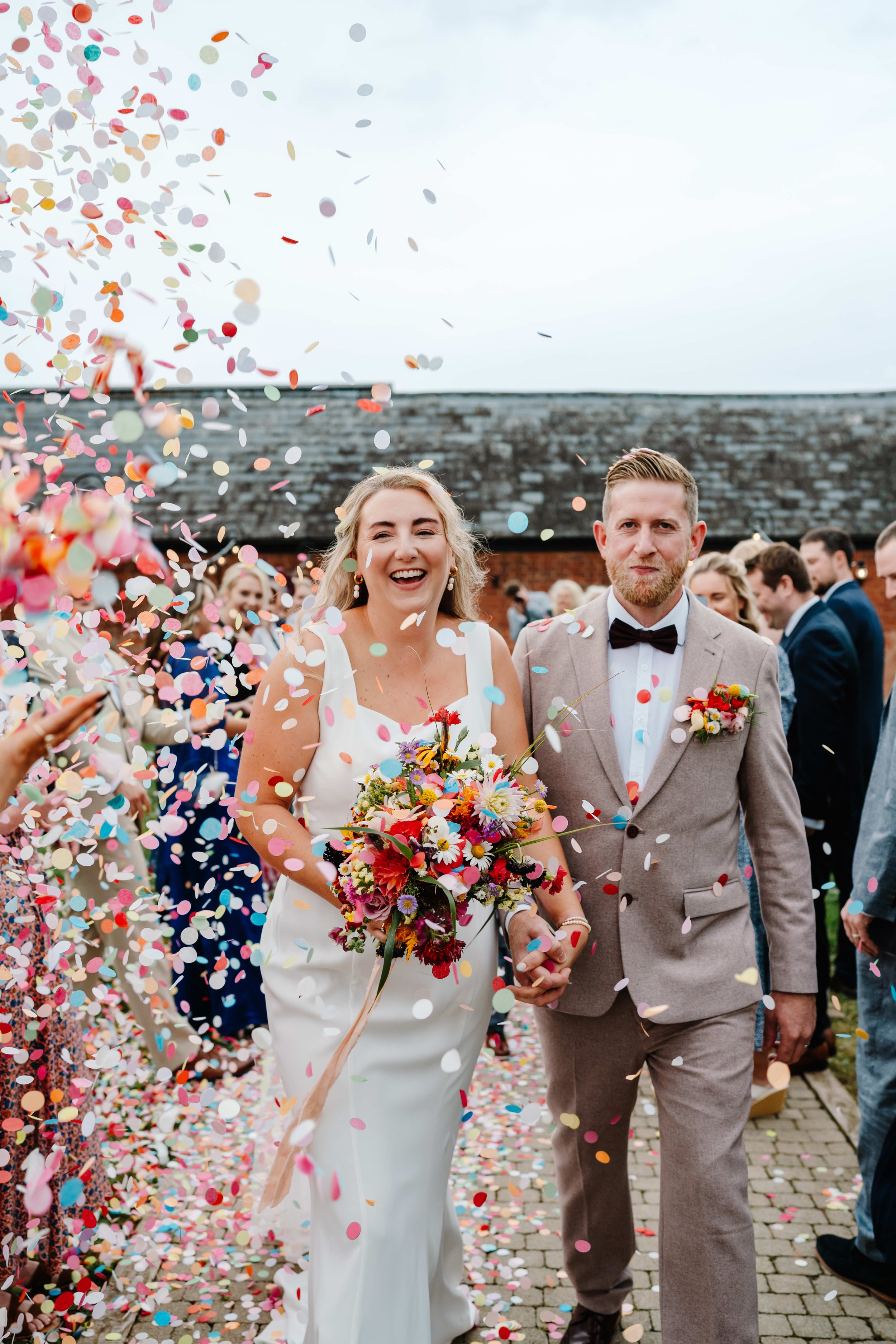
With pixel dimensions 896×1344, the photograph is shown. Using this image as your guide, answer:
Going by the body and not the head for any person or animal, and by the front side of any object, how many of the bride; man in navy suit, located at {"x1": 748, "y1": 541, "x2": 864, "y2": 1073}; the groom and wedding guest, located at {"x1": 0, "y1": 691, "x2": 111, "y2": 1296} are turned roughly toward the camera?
2

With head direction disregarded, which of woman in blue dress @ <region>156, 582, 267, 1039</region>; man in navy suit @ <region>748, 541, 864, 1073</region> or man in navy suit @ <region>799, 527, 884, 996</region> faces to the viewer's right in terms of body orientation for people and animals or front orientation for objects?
the woman in blue dress

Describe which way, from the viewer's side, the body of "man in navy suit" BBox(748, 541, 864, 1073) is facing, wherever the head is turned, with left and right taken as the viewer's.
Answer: facing to the left of the viewer

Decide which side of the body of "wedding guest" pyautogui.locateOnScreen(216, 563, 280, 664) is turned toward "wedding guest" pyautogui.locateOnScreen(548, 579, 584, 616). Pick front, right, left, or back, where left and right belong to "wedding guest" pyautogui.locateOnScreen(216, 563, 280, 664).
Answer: left

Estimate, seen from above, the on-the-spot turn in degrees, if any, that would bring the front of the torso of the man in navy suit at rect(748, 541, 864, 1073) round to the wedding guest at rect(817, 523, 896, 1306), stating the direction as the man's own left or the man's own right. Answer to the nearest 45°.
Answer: approximately 90° to the man's own left

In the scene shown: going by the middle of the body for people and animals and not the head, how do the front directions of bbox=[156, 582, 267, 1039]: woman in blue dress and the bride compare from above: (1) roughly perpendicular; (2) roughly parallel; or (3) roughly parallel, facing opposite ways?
roughly perpendicular

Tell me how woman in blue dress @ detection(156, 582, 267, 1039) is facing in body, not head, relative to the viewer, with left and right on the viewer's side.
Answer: facing to the right of the viewer

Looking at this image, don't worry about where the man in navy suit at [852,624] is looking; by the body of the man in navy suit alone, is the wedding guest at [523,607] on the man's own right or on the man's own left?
on the man's own right

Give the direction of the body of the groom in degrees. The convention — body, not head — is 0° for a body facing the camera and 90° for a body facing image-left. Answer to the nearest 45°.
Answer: approximately 0°

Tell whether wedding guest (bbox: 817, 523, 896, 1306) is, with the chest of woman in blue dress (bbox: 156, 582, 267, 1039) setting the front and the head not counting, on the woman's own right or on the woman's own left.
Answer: on the woman's own right

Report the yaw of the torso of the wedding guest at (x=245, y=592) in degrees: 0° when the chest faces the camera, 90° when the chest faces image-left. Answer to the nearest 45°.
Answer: approximately 315°
